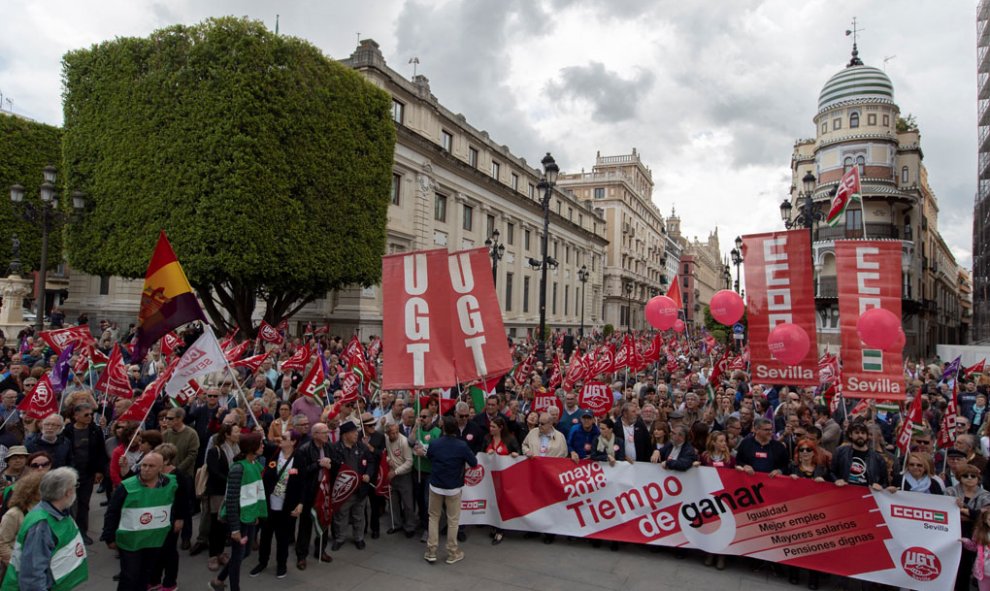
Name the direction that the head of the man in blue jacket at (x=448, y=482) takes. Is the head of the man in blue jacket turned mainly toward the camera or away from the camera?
away from the camera

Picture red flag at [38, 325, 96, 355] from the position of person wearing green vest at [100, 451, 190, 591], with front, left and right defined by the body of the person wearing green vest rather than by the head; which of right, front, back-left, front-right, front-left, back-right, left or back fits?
back

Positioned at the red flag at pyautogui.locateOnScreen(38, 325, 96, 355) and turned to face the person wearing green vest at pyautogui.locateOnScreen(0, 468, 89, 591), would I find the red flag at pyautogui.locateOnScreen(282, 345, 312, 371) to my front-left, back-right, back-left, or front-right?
front-left

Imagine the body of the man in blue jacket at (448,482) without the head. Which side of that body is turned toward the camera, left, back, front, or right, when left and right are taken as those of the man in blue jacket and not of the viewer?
back

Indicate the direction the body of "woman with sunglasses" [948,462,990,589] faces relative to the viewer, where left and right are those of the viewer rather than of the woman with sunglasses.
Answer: facing the viewer

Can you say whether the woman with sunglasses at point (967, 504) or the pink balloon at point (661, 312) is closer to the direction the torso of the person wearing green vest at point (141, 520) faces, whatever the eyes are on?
the woman with sunglasses

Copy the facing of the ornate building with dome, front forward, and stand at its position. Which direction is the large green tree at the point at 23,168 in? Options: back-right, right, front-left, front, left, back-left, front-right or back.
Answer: front-right

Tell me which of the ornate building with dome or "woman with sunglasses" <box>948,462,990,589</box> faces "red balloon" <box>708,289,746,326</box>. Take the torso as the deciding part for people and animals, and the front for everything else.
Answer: the ornate building with dome

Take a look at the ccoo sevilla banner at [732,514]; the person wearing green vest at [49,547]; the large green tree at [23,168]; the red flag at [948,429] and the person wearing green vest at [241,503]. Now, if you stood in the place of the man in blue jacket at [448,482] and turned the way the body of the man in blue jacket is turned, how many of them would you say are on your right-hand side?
2

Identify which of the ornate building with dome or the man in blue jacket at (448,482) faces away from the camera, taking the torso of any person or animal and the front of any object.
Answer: the man in blue jacket

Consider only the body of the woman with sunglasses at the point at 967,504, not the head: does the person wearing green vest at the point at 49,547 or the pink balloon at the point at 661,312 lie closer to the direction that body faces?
the person wearing green vest

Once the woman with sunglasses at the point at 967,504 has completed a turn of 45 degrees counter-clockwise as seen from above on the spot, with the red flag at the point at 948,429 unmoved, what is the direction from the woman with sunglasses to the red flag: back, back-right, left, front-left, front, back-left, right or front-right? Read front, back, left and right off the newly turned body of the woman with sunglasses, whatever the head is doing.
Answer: back-left

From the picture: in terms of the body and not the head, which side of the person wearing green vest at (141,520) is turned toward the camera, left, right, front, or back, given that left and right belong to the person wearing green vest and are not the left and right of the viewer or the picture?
front

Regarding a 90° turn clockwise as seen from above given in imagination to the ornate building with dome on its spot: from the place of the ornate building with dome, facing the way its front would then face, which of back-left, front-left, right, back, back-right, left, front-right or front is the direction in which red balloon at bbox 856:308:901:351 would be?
left

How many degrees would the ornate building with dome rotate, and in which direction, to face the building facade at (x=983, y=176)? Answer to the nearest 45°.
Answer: approximately 90° to its left

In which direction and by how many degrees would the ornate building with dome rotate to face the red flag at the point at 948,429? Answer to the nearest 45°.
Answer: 0° — it already faces it

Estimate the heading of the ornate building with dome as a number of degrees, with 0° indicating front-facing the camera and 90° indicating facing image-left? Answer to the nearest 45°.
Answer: approximately 0°
